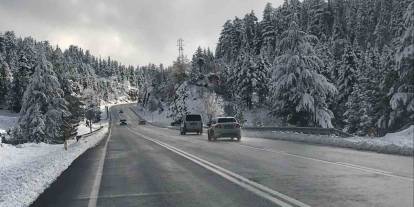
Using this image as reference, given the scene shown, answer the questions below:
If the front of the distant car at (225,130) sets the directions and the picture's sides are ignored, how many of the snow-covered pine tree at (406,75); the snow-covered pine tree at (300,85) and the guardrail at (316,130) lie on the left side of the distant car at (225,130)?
0

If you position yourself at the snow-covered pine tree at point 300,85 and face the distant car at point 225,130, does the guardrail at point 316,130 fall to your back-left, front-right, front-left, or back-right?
front-left

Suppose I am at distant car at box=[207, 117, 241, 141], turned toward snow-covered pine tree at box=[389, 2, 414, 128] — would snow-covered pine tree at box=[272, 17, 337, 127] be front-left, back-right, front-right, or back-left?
front-left

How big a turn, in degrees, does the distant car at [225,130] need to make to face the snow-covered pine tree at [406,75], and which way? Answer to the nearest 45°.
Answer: approximately 90° to its right

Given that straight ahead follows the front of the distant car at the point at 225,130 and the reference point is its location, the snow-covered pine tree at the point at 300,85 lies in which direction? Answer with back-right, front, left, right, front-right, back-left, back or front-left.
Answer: front-right

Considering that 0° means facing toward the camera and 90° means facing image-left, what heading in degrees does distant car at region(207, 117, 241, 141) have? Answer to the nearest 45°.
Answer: approximately 180°

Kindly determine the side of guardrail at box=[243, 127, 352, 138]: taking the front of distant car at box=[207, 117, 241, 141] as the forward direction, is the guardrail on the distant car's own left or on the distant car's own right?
on the distant car's own right

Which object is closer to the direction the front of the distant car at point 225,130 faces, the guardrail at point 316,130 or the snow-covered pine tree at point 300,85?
the snow-covered pine tree
